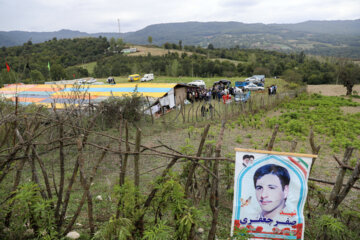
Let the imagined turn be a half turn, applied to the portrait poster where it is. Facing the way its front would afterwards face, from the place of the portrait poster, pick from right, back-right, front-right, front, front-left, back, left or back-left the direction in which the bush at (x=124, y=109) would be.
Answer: front-left

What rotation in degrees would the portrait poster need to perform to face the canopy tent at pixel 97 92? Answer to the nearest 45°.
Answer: approximately 135° to its right

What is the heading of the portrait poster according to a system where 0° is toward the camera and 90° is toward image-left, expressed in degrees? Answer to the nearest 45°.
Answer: approximately 0°
